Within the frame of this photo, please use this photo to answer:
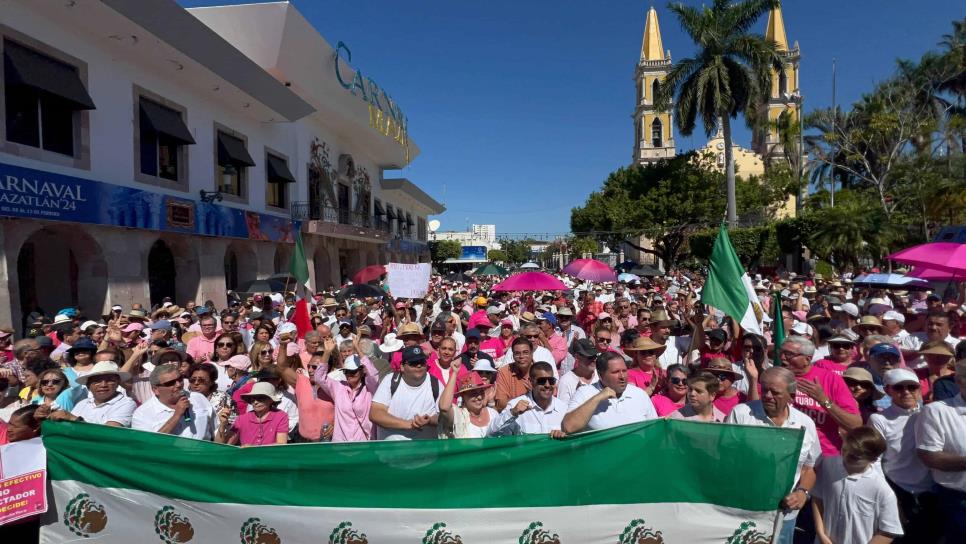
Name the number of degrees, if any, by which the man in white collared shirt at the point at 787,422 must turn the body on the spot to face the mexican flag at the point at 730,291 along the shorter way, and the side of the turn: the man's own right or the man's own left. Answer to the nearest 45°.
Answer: approximately 135° to the man's own right

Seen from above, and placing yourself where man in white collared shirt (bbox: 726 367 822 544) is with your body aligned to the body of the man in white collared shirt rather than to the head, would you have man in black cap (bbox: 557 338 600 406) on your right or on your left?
on your right

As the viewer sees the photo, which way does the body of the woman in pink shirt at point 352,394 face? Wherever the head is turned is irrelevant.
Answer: toward the camera

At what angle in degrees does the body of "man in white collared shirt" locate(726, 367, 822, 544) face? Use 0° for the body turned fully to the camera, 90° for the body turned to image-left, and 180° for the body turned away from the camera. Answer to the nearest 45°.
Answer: approximately 45°

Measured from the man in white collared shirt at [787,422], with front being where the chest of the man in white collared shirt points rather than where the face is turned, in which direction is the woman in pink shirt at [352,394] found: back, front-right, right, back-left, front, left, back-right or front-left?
front-right

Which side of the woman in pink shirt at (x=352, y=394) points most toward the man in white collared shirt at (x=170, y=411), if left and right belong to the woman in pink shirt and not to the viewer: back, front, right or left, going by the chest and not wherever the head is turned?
right

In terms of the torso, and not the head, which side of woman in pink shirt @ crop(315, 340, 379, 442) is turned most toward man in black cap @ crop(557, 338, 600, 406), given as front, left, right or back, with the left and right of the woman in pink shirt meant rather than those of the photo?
left

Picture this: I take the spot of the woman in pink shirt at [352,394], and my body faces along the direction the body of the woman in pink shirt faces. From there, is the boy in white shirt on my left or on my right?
on my left

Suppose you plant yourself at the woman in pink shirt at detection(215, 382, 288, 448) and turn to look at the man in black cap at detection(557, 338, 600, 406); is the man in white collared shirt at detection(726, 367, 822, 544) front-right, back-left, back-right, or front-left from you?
front-right

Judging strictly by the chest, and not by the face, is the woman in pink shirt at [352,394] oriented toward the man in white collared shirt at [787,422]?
no

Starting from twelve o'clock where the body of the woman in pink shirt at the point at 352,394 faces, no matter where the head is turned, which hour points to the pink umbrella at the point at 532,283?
The pink umbrella is roughly at 7 o'clock from the woman in pink shirt.

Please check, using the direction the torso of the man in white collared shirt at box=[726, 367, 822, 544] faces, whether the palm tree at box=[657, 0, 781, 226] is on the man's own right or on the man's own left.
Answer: on the man's own right

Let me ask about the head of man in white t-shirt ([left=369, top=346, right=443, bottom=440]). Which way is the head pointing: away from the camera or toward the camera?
toward the camera

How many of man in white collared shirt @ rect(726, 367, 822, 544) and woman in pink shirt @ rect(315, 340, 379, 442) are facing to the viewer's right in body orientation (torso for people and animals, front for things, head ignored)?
0
